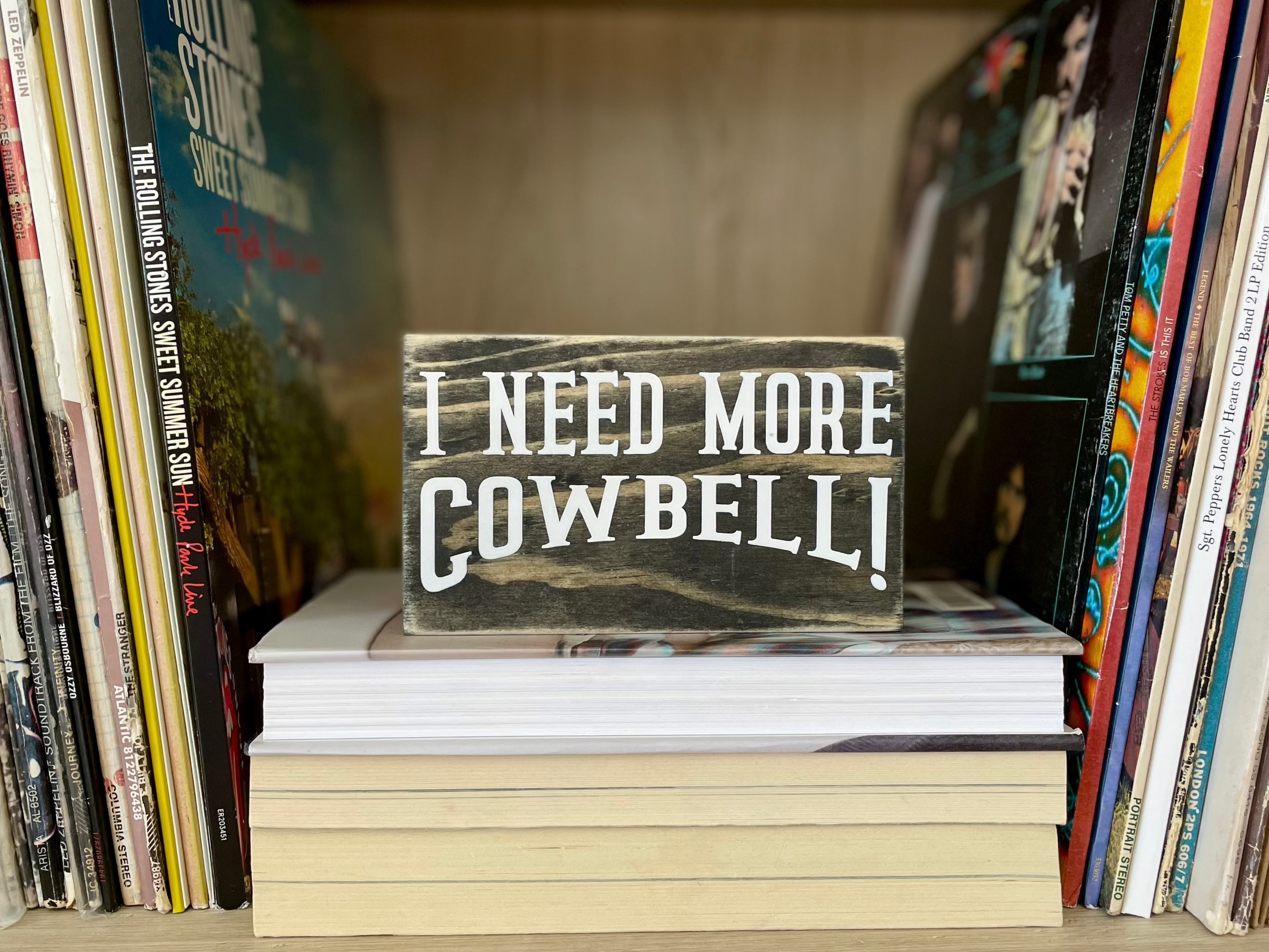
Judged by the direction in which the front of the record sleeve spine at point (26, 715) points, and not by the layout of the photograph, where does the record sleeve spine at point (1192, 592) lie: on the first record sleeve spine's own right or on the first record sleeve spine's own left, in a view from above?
on the first record sleeve spine's own left

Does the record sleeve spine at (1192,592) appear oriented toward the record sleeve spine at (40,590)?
no

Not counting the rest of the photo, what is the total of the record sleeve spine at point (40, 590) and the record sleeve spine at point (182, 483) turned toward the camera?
2

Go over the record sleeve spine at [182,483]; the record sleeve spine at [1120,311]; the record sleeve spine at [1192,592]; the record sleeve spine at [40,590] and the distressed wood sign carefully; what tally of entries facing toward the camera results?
5

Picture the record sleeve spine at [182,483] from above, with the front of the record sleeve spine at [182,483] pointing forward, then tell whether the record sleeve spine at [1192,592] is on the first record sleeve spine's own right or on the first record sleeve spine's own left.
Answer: on the first record sleeve spine's own left

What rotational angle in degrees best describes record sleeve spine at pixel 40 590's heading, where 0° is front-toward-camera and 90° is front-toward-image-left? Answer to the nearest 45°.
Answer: approximately 0°

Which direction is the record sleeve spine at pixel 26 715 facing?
toward the camera

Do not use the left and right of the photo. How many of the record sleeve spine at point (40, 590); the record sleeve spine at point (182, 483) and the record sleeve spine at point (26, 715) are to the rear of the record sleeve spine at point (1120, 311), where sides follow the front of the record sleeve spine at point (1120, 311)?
0

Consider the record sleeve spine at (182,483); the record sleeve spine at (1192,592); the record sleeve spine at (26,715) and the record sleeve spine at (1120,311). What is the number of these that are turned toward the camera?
4

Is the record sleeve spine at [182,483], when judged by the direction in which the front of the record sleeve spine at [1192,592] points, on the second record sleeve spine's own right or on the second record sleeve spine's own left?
on the second record sleeve spine's own right

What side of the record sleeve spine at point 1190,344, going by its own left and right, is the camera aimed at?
front

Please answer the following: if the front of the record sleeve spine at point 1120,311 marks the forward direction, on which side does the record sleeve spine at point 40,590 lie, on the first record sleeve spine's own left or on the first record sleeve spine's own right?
on the first record sleeve spine's own right
